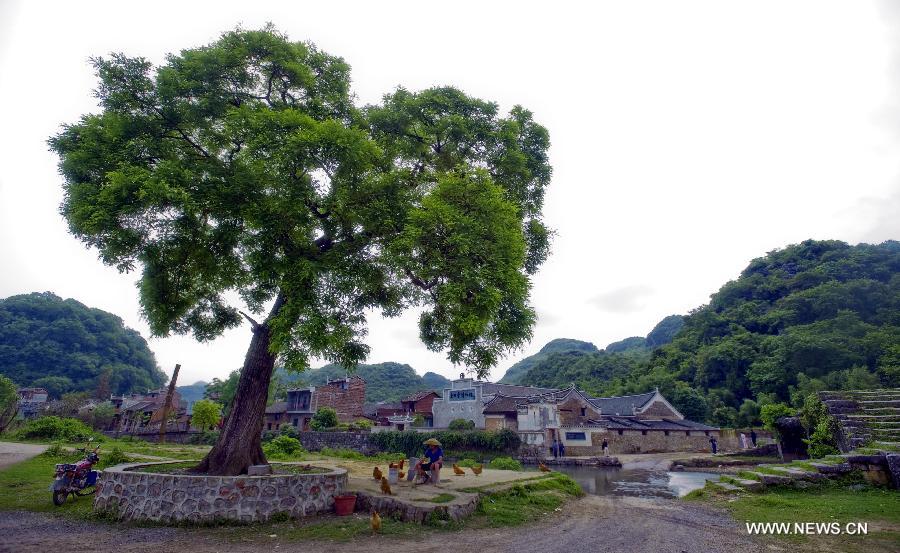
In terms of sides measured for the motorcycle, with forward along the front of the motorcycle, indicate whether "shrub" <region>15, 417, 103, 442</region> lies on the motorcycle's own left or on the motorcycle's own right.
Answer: on the motorcycle's own left

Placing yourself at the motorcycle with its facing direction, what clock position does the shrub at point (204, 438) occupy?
The shrub is roughly at 11 o'clock from the motorcycle.

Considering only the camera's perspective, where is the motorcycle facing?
facing away from the viewer and to the right of the viewer

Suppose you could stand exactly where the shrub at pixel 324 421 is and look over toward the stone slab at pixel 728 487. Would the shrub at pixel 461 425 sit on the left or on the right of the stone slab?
left
